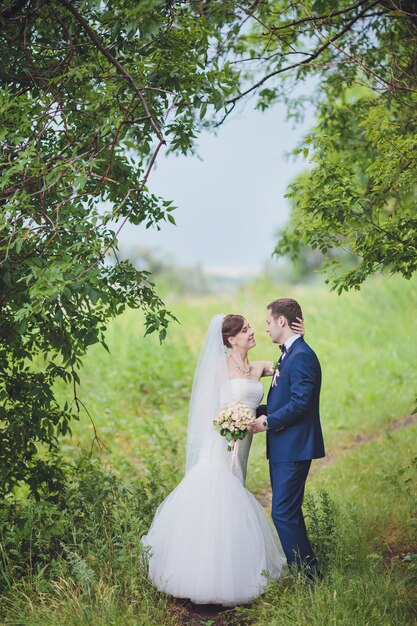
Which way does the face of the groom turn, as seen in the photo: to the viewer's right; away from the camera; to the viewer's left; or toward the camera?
to the viewer's left

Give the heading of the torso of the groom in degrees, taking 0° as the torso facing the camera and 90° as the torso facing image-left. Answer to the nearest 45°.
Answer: approximately 90°

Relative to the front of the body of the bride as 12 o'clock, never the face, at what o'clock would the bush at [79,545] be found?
The bush is roughly at 5 o'clock from the bride.

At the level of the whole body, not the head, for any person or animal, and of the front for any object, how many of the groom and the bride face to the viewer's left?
1

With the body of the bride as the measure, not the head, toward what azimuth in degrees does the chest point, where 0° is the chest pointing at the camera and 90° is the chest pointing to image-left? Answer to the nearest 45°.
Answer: approximately 315°

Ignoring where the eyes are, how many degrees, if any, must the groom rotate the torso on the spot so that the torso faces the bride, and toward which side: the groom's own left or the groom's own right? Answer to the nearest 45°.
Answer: approximately 45° to the groom's own right
